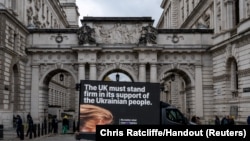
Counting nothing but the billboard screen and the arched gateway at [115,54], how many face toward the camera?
2

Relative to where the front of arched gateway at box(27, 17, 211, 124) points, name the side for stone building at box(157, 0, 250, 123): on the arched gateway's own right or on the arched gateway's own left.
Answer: on the arched gateway's own left

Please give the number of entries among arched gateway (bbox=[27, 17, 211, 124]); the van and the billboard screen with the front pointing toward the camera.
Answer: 2

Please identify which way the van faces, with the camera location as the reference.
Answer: facing to the right of the viewer

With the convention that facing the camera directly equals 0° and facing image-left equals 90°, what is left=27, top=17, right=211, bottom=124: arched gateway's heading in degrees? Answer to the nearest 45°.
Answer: approximately 0°

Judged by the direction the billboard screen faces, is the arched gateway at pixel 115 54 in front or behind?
behind

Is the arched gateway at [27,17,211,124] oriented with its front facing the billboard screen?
yes

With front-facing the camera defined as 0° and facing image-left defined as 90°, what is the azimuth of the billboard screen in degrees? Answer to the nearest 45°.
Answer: approximately 0°

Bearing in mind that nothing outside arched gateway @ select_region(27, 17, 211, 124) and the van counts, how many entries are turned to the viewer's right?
1
